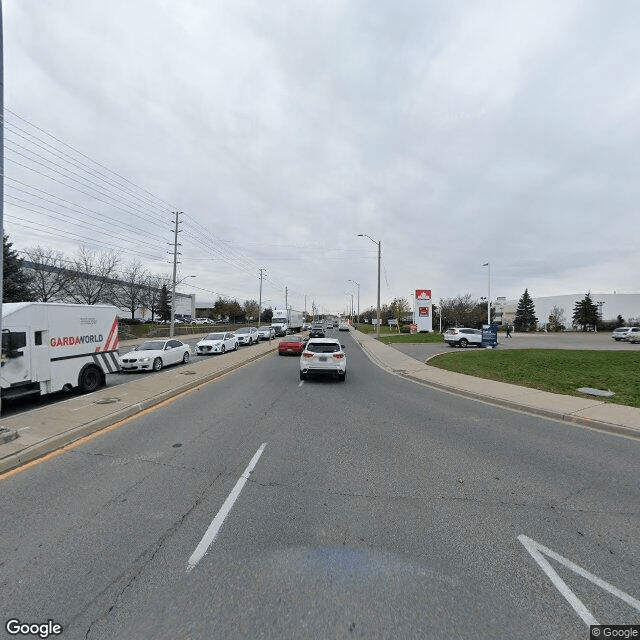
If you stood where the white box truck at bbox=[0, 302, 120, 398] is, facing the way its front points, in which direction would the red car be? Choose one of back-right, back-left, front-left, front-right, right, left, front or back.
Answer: back

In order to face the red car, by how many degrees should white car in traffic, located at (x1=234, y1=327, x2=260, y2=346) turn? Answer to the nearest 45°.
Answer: approximately 45° to its left

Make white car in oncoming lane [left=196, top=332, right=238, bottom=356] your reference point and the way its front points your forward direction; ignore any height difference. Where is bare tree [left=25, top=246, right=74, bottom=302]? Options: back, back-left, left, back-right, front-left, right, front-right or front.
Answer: right

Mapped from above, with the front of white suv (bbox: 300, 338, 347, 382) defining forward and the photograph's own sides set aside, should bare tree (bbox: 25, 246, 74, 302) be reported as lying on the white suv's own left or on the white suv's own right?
on the white suv's own left

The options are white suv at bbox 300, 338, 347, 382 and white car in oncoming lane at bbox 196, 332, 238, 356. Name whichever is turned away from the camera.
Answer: the white suv

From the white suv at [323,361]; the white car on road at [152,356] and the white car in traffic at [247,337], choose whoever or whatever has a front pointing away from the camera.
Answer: the white suv

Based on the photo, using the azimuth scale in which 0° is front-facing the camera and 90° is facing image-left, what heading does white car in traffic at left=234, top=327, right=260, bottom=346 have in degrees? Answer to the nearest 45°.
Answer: approximately 45°

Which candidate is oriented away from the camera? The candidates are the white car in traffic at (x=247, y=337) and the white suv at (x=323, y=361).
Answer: the white suv

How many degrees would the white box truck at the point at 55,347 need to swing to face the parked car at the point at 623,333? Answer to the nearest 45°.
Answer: approximately 135° to its left

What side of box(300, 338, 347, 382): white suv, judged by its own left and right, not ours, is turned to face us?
back

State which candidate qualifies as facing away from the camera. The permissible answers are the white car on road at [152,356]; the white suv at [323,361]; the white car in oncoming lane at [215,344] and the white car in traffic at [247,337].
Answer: the white suv

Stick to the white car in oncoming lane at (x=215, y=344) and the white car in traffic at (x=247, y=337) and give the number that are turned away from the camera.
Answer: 0

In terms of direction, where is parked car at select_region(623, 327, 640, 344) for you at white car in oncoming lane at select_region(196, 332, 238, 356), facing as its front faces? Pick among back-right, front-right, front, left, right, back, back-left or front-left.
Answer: back-left

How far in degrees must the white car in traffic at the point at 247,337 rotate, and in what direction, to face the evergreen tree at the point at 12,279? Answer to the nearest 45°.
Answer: approximately 45° to its right

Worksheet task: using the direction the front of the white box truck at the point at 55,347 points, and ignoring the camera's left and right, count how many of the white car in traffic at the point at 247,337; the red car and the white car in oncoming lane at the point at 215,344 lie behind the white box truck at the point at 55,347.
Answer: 3

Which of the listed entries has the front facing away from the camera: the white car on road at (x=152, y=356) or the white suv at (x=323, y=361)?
the white suv
